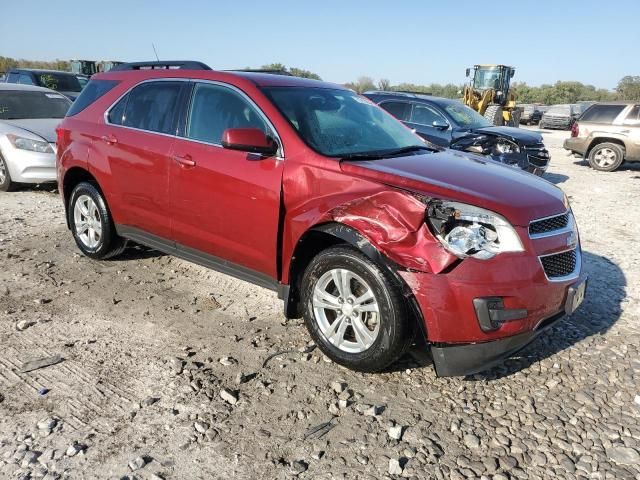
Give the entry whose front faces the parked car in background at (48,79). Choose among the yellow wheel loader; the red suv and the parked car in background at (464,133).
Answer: the yellow wheel loader

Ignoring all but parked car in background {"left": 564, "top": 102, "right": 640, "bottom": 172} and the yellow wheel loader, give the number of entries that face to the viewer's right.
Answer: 1

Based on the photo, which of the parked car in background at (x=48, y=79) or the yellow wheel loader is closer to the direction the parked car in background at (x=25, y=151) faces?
the yellow wheel loader

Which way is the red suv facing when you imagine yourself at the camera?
facing the viewer and to the right of the viewer

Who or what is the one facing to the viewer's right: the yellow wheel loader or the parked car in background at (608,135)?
the parked car in background

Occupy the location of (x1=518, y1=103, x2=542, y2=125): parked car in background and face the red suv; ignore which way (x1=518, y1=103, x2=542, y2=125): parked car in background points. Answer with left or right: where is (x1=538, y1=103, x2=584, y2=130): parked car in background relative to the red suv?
left

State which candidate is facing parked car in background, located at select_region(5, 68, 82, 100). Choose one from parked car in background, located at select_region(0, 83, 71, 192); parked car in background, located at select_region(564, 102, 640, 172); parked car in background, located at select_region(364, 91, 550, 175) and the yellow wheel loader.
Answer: the yellow wheel loader

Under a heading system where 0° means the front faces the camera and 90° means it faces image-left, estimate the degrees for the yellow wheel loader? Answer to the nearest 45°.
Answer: approximately 45°

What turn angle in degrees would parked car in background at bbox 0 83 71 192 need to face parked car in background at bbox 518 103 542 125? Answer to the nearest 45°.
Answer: approximately 90° to its left

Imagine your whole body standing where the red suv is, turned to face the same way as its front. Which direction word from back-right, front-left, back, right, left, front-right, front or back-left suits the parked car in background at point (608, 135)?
left

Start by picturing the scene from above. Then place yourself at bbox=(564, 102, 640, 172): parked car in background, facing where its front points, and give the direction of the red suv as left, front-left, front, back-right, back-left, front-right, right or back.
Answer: right

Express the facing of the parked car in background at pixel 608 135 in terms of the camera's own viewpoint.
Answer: facing to the right of the viewer

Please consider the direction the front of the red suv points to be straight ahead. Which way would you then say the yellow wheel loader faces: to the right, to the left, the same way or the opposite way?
to the right

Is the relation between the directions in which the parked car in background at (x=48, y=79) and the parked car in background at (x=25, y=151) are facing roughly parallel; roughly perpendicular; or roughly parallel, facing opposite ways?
roughly parallel
